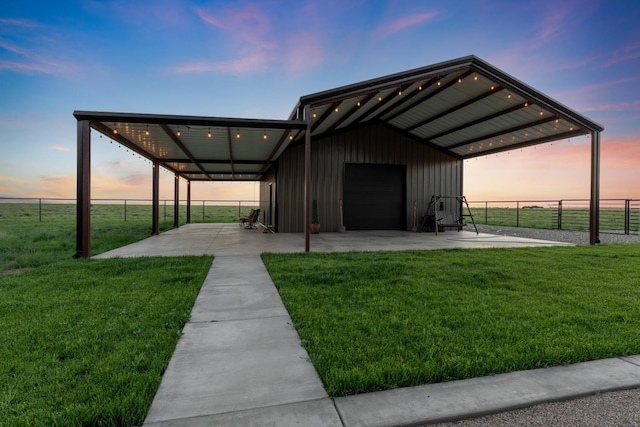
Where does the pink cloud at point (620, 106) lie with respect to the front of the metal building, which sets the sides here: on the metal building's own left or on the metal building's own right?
on the metal building's own left

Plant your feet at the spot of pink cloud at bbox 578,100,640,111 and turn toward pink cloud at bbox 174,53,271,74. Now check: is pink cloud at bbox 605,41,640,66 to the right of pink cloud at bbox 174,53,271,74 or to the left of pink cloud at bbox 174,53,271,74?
left

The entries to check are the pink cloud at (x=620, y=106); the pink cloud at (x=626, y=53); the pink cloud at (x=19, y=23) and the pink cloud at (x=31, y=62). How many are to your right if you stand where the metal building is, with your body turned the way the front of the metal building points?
2

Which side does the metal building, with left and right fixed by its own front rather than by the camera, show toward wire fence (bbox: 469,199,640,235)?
left

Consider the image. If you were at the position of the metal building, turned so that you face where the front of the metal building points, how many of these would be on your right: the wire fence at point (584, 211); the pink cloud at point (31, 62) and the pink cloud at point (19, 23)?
2

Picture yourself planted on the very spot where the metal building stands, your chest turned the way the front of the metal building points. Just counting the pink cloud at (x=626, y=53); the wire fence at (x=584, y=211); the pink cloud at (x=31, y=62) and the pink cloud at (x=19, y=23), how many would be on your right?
2

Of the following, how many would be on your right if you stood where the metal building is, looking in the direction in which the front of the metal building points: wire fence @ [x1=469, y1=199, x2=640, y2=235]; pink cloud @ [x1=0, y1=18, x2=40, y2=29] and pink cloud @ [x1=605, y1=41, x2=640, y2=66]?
1

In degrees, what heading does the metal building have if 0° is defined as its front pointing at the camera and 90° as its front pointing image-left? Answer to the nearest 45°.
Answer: approximately 0°

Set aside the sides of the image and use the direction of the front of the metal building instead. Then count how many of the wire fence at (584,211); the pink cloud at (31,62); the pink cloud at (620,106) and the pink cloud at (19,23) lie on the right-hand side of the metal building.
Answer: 2

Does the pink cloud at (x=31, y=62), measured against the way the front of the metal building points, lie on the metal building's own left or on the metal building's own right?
on the metal building's own right
